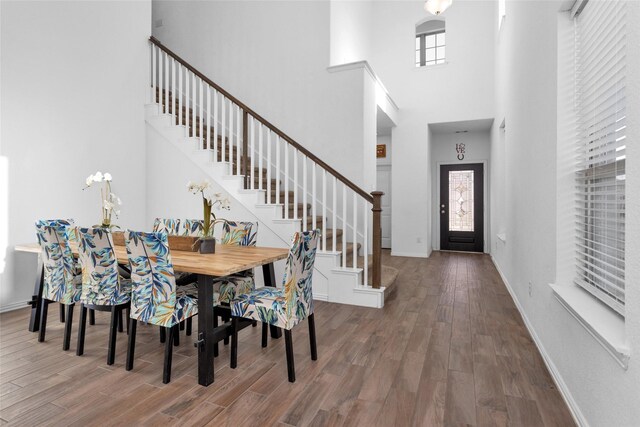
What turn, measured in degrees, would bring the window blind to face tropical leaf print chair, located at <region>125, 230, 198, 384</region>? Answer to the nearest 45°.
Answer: approximately 45° to its left

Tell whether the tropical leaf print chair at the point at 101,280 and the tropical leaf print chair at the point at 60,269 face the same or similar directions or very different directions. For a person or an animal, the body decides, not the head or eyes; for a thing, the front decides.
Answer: same or similar directions

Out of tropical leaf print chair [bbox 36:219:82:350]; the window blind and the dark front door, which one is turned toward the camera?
the dark front door

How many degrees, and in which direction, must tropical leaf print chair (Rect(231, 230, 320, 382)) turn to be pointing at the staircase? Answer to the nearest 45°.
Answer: approximately 45° to its right

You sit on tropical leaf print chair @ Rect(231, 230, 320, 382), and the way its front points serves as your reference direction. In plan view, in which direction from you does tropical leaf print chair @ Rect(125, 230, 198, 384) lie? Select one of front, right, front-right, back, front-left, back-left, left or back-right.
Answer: front-left

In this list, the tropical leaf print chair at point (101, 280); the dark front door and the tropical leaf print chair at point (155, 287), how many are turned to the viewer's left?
0

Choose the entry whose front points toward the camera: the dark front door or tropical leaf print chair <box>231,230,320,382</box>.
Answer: the dark front door

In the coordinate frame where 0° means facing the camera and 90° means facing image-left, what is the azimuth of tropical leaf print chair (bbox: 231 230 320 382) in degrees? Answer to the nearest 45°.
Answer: approximately 135°

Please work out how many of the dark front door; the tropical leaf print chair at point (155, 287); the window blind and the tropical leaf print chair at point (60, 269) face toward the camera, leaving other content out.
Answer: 1

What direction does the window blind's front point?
to the viewer's left

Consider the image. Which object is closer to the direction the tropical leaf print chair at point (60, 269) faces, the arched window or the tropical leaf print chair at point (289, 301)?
the arched window

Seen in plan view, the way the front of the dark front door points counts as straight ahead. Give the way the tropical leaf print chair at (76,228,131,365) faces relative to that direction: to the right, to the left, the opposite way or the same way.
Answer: the opposite way

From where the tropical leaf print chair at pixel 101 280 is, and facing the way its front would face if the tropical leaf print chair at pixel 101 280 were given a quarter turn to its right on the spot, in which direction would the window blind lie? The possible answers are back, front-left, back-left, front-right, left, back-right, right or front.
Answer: front

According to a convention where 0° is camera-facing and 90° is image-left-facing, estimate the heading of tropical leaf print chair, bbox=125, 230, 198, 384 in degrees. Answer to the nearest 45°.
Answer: approximately 225°

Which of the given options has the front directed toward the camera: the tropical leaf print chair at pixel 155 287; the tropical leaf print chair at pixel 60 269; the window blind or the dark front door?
the dark front door

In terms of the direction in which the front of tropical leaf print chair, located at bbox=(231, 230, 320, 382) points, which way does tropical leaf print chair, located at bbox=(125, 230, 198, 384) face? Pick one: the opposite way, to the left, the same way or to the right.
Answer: to the right

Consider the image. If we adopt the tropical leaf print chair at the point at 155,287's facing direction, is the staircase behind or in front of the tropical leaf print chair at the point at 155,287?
in front

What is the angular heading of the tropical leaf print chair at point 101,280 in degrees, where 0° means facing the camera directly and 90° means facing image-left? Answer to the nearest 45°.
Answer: approximately 225°

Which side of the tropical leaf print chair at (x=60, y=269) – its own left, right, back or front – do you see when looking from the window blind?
right

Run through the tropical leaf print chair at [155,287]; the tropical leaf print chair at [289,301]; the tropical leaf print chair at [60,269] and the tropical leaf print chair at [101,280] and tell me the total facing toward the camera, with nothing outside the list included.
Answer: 0
